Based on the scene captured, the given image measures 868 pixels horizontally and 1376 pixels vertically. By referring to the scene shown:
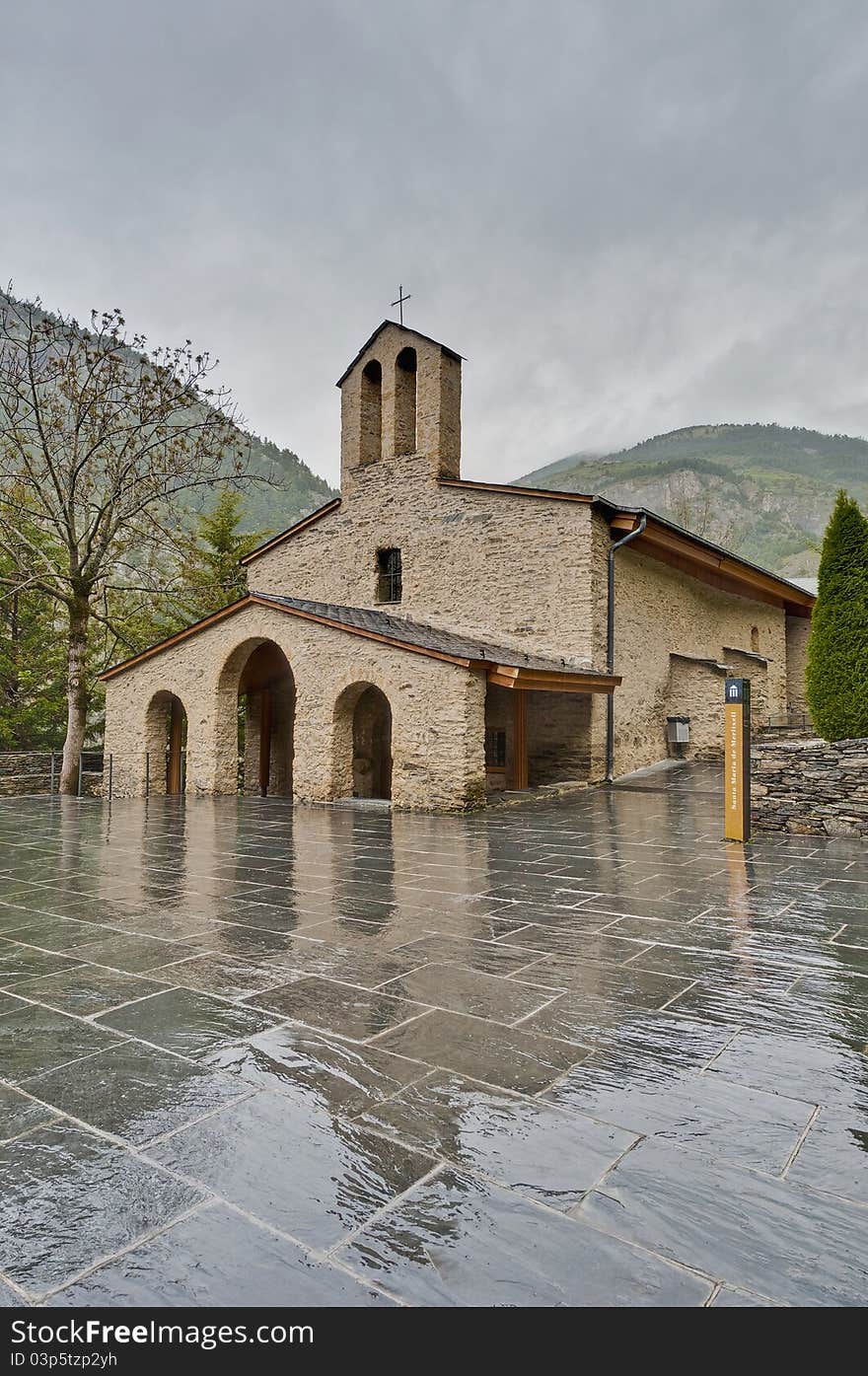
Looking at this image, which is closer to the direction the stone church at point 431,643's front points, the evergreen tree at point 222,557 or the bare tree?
the bare tree

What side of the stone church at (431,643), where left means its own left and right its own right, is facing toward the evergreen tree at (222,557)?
right

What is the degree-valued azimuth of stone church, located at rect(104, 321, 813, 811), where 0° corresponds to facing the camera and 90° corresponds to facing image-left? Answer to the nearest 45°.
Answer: approximately 45°

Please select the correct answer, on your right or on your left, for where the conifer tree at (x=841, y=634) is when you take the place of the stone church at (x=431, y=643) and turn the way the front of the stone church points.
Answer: on your left
